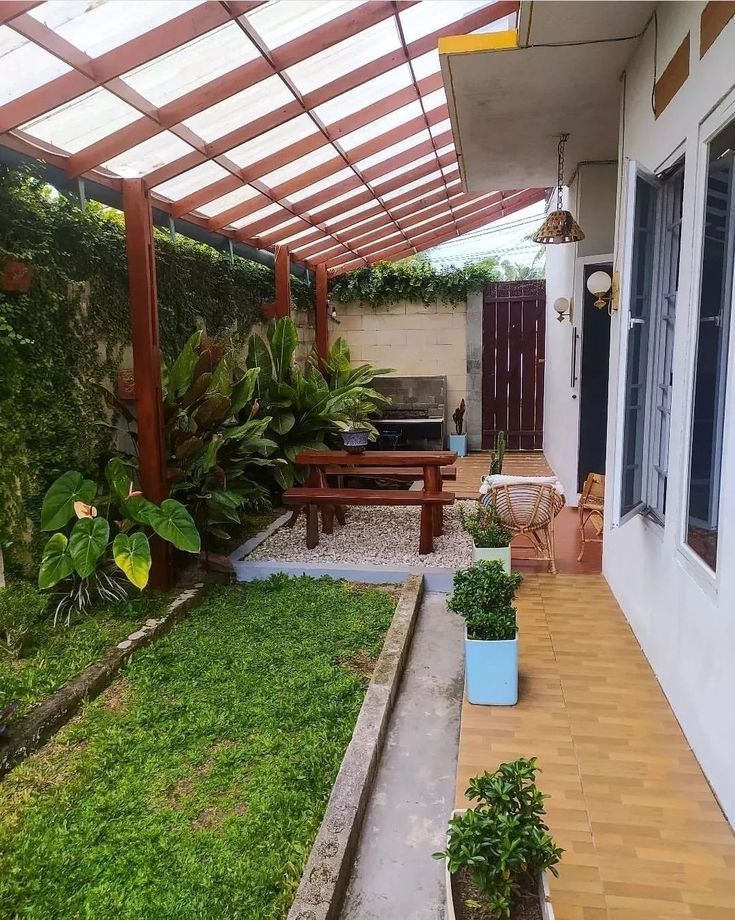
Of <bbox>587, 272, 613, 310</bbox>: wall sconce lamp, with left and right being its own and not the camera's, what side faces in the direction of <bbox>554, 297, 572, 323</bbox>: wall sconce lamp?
right

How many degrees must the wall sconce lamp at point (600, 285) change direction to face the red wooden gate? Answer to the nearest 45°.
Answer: approximately 90° to its right

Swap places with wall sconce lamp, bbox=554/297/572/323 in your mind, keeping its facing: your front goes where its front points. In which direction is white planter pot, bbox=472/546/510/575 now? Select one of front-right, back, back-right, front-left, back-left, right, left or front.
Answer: left

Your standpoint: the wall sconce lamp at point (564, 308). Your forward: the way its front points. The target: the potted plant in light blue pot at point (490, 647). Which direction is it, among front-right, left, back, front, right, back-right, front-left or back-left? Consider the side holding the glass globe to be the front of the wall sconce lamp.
left

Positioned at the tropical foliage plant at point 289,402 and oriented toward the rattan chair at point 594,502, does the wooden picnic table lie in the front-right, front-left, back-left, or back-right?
front-right

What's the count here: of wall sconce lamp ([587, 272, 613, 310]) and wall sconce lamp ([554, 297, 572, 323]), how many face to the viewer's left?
2

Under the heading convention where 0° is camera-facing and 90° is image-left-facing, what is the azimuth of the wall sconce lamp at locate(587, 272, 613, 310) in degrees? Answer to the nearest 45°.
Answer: approximately 90°

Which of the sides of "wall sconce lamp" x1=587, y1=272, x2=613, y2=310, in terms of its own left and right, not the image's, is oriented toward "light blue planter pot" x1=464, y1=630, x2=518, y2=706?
left

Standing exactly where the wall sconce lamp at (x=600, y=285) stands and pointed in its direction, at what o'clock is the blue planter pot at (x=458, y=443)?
The blue planter pot is roughly at 2 o'clock from the wall sconce lamp.

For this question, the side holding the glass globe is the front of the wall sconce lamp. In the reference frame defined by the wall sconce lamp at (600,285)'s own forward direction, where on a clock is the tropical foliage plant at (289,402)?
The tropical foliage plant is roughly at 12 o'clock from the wall sconce lamp.

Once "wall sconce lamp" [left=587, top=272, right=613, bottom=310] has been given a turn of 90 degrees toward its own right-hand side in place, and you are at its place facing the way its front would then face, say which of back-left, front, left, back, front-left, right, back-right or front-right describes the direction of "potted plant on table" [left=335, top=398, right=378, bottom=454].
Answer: left

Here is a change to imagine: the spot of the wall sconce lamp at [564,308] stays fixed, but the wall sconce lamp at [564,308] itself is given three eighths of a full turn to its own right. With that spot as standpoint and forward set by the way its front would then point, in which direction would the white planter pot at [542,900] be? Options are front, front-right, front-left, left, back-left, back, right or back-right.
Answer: back-right

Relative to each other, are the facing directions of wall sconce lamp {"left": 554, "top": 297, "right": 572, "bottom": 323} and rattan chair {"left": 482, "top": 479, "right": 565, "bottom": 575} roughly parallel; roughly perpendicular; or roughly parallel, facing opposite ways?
roughly perpendicular

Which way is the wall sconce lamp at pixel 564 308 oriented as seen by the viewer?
to the viewer's left
